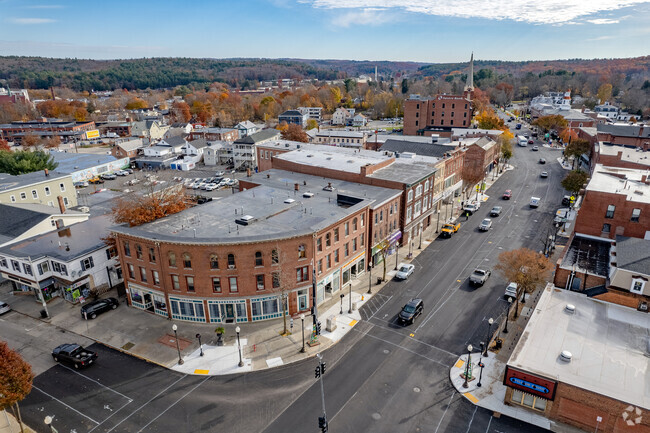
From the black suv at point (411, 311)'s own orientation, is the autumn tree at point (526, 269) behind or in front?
behind

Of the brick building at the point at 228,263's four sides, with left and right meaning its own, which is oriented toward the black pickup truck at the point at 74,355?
right

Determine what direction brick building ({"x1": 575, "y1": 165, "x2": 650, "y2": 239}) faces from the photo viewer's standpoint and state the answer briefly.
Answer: facing to the left of the viewer

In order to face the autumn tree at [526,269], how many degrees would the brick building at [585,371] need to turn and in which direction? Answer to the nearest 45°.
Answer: approximately 90° to its right

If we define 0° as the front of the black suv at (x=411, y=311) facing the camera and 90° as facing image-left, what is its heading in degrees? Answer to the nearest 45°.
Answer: approximately 45°

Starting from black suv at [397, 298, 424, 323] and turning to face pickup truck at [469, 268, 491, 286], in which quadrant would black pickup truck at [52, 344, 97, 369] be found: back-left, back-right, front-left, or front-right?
back-left

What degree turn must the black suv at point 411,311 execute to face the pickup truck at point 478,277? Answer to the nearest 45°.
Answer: approximately 180°

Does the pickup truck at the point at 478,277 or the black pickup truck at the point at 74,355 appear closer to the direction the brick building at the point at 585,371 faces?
the black pickup truck

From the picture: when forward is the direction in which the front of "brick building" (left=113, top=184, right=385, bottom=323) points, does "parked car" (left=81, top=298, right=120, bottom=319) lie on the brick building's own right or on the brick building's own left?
on the brick building's own right

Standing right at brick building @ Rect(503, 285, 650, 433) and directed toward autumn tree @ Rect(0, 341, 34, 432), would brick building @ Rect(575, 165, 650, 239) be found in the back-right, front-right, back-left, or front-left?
back-right

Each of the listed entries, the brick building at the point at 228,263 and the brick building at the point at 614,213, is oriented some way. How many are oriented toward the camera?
1
